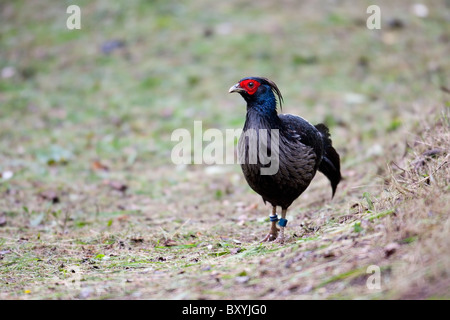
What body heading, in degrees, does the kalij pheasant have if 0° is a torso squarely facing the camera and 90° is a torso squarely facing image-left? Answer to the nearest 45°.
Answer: approximately 45°
